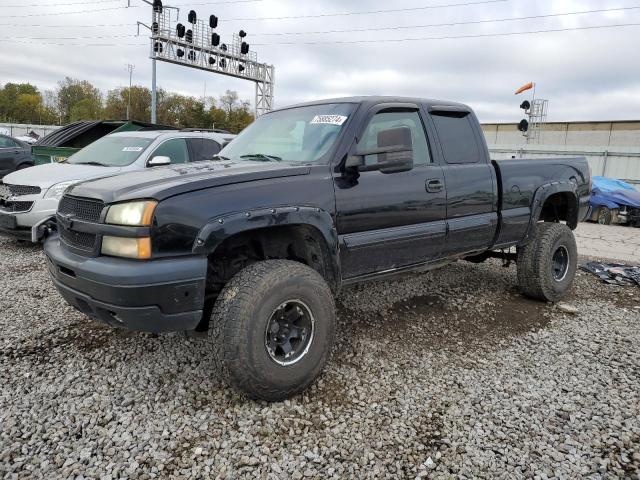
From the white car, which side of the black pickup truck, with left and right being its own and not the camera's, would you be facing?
right

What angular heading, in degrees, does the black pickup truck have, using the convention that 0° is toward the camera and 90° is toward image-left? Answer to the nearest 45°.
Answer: approximately 45°

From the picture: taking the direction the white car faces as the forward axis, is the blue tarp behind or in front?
behind

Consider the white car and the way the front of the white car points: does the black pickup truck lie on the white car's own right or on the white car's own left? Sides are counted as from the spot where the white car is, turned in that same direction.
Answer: on the white car's own left

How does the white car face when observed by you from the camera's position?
facing the viewer and to the left of the viewer

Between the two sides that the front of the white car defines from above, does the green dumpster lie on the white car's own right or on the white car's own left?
on the white car's own right

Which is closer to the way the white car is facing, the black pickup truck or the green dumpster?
the black pickup truck

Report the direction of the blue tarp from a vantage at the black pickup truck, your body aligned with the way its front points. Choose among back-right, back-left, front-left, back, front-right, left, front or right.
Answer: back
